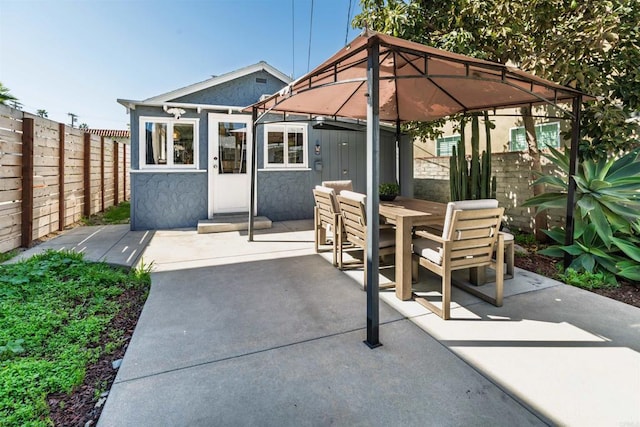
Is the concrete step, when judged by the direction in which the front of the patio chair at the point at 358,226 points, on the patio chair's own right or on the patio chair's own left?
on the patio chair's own left

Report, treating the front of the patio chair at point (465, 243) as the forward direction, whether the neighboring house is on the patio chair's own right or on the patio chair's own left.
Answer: on the patio chair's own right

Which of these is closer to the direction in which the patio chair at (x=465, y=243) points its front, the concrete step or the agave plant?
the concrete step

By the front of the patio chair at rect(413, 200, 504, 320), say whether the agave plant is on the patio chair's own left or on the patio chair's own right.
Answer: on the patio chair's own right

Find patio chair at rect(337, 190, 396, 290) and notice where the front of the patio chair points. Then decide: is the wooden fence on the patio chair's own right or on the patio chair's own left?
on the patio chair's own left

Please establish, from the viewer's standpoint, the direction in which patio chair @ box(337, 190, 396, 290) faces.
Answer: facing away from the viewer and to the right of the viewer

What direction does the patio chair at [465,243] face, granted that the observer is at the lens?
facing away from the viewer and to the left of the viewer
